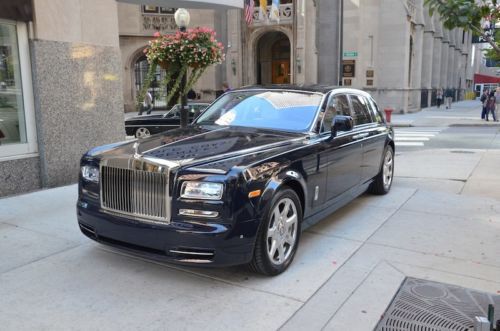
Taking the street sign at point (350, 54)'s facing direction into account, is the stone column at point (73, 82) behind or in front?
in front

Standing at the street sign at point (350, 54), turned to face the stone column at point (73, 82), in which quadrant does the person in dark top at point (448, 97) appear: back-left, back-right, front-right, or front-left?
back-left

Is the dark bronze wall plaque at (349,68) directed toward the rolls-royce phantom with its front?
yes

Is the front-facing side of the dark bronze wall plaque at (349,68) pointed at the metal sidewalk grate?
yes

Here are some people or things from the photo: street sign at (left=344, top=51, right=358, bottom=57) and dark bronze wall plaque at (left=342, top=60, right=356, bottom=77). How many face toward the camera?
2

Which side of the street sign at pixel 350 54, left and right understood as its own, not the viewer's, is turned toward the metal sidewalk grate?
front

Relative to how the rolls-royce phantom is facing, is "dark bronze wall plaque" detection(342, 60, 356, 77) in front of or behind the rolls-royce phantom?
behind

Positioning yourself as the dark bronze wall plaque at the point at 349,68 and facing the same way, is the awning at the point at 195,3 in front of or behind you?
in front

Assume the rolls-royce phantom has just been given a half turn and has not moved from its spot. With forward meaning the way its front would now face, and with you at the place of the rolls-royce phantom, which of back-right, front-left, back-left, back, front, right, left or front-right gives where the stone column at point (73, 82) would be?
left

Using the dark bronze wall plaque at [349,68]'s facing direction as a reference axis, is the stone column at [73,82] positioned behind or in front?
in front

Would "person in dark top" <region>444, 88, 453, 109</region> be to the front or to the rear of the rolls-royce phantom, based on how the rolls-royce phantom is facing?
to the rear

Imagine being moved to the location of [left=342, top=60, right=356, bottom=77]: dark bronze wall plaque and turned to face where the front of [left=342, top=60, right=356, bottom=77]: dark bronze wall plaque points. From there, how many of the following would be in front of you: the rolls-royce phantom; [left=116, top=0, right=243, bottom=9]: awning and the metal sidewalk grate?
3

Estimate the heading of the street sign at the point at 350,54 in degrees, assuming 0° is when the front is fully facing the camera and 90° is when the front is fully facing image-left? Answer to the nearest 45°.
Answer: approximately 0°
